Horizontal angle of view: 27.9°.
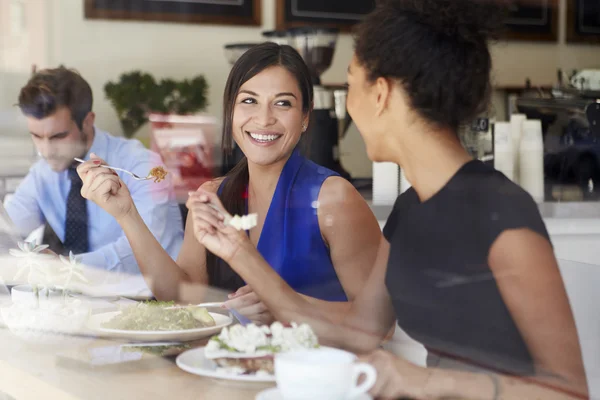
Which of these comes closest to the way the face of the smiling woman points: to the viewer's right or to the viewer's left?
to the viewer's right

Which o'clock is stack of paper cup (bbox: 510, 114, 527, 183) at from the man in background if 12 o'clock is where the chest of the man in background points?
The stack of paper cup is roughly at 9 o'clock from the man in background.

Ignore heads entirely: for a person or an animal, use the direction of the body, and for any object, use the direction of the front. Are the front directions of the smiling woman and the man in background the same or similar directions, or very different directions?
same or similar directions

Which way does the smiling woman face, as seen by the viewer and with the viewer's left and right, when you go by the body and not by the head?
facing the viewer and to the left of the viewer

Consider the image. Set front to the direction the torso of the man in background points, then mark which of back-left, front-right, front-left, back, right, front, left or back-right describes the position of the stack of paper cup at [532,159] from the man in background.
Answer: left

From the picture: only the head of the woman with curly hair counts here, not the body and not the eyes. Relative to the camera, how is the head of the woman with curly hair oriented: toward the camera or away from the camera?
away from the camera
